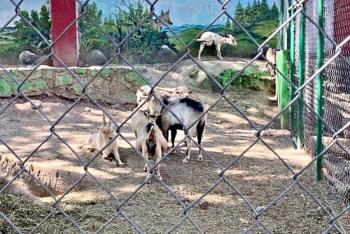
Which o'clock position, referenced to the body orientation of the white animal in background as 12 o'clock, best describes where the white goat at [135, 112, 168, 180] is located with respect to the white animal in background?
The white goat is roughly at 3 o'clock from the white animal in background.

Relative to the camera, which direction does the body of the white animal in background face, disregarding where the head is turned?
to the viewer's right

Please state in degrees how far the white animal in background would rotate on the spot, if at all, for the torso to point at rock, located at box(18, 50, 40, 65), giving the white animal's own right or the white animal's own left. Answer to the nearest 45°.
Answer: approximately 180°
